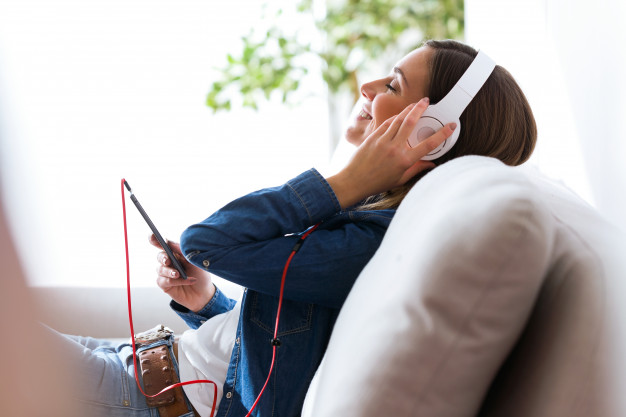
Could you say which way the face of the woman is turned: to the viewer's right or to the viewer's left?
to the viewer's left

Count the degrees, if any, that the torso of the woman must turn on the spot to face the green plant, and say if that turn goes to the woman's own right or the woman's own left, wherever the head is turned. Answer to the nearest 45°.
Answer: approximately 90° to the woman's own right

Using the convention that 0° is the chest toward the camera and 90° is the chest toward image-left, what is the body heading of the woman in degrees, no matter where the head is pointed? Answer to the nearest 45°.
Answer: approximately 90°
